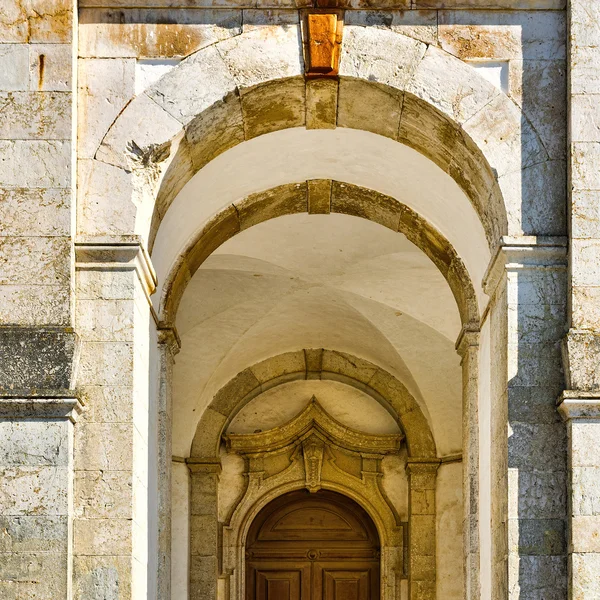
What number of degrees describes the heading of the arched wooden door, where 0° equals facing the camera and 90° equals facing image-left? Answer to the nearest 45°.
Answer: approximately 0°
